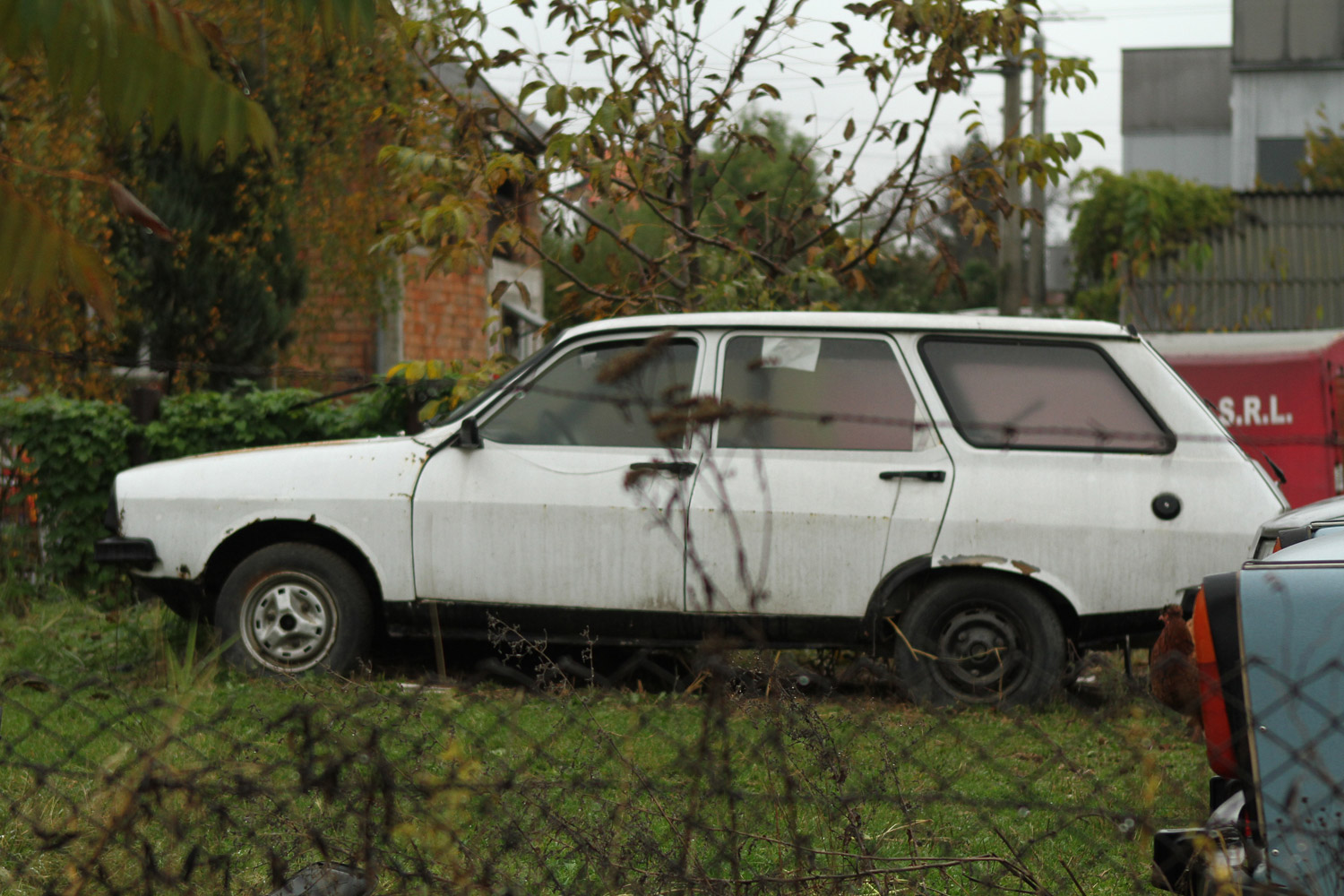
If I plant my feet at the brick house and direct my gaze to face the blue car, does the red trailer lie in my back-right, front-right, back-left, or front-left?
front-left

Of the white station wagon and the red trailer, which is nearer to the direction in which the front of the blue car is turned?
the red trailer

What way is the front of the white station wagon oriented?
to the viewer's left

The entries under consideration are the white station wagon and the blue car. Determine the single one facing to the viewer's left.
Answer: the white station wagon

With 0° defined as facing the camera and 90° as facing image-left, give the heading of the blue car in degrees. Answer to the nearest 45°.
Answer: approximately 270°

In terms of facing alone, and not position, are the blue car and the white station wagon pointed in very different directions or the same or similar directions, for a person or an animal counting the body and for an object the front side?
very different directions

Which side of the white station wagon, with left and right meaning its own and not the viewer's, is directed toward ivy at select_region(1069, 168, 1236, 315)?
right

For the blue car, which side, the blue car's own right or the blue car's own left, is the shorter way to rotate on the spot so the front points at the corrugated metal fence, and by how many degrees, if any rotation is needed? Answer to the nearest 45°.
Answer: approximately 90° to the blue car's own left

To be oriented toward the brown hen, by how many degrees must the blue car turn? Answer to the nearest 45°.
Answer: approximately 90° to its left

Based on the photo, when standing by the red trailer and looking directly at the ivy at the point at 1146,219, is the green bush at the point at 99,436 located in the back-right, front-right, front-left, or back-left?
back-left

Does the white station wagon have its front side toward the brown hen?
no

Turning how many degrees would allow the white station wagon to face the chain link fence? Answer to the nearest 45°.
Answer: approximately 90° to its left

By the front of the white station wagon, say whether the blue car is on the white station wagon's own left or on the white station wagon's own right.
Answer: on the white station wagon's own left

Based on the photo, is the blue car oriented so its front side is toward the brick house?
no

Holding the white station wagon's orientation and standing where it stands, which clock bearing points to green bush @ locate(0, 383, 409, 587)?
The green bush is roughly at 1 o'clock from the white station wagon.

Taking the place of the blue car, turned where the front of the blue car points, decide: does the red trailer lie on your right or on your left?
on your left

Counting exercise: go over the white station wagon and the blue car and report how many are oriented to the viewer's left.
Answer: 1
